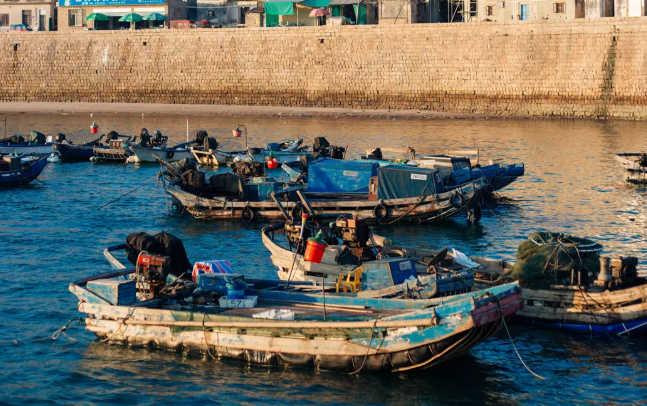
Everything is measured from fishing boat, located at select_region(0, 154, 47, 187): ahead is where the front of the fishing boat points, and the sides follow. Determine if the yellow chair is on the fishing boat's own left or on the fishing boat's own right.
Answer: on the fishing boat's own right

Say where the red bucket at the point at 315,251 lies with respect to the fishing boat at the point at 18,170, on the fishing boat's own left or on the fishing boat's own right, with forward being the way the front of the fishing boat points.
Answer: on the fishing boat's own right

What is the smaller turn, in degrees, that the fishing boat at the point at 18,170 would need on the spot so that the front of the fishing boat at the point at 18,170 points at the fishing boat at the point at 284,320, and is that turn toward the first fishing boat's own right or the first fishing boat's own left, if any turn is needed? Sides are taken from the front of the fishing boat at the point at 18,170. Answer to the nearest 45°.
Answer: approximately 90° to the first fishing boat's own right

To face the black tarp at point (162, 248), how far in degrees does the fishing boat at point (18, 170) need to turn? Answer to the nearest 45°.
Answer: approximately 90° to its right

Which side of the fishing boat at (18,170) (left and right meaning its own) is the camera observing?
right

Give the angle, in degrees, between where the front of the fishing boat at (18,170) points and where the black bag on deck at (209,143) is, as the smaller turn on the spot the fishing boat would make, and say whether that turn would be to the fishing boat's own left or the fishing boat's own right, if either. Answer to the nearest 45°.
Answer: approximately 45° to the fishing boat's own left
